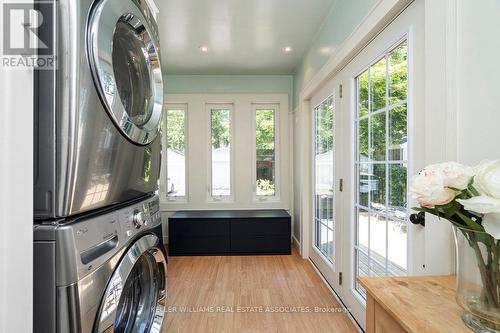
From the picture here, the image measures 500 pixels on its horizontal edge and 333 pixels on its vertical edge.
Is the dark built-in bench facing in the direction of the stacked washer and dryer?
yes

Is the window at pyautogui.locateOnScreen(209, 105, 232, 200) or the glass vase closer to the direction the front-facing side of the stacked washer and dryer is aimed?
the glass vase

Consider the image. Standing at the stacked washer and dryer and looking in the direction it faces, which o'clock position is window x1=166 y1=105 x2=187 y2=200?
The window is roughly at 8 o'clock from the stacked washer and dryer.

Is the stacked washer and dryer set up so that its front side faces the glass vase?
yes

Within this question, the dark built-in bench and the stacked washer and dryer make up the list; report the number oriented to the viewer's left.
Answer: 0

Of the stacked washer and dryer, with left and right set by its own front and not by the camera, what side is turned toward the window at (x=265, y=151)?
left

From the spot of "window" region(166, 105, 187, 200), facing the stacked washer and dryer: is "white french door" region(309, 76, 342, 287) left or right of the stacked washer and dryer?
left

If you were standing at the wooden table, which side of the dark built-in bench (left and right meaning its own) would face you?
front

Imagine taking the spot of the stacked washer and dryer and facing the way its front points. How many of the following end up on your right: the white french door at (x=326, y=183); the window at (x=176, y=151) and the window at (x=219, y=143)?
0

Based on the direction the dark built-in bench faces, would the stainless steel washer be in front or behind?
in front

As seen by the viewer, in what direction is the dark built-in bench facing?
toward the camera

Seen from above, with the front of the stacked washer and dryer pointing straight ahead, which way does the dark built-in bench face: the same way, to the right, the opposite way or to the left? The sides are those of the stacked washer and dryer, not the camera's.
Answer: to the right

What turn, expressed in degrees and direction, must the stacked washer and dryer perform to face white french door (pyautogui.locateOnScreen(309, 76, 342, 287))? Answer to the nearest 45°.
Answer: approximately 90° to its left

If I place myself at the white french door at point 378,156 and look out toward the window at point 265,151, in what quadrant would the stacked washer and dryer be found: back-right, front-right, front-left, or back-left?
back-left

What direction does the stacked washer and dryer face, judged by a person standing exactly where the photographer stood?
facing the viewer and to the right of the viewer

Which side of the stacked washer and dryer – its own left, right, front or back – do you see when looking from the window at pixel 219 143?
left
